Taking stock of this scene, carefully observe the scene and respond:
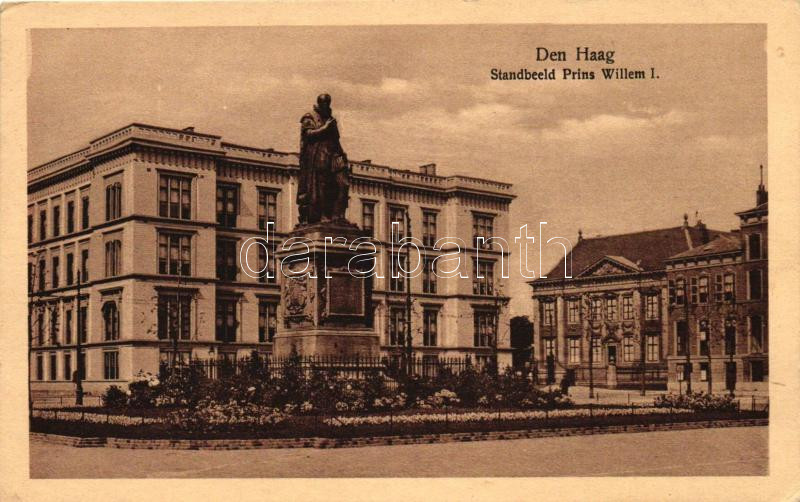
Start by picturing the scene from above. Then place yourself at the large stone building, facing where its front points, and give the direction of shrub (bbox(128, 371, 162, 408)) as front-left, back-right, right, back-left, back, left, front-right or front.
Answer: front-right

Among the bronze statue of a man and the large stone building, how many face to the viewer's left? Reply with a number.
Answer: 0

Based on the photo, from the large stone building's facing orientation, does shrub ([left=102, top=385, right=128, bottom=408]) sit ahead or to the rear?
ahead

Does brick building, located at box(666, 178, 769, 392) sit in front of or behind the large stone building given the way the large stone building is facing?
in front

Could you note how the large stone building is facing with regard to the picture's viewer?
facing the viewer and to the right of the viewer

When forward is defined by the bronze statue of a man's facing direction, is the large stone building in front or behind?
behind
